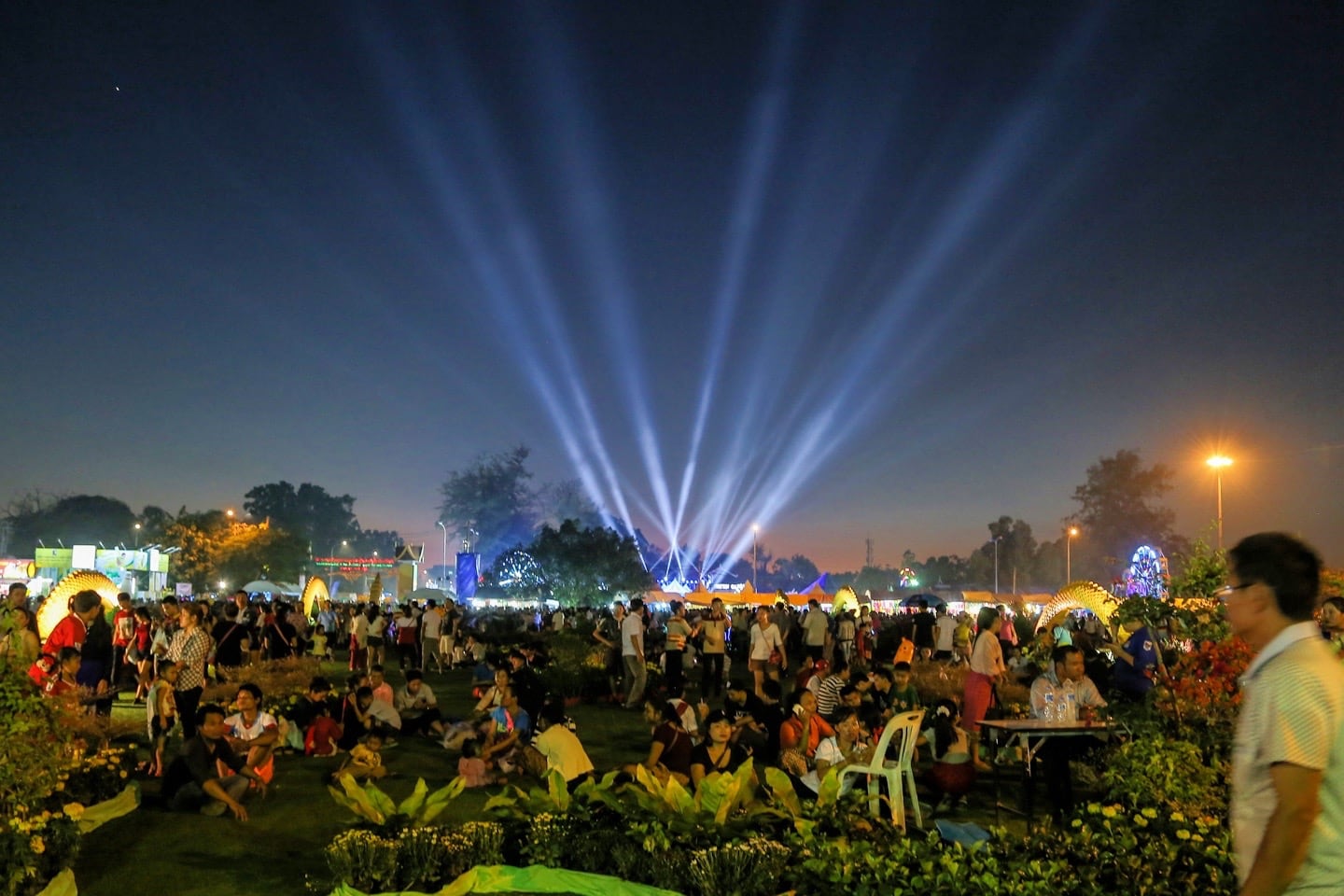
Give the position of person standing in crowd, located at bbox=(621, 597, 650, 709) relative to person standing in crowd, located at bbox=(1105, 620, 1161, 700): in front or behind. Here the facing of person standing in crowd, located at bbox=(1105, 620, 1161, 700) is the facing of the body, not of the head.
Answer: in front

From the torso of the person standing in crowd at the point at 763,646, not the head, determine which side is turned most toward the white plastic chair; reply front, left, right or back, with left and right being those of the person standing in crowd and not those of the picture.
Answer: front

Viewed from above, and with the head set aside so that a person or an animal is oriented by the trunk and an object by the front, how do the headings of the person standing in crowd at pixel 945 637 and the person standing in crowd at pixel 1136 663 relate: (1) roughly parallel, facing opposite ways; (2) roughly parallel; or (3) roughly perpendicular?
roughly perpendicular

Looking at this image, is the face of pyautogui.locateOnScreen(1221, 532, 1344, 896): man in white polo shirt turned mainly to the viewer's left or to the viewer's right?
to the viewer's left

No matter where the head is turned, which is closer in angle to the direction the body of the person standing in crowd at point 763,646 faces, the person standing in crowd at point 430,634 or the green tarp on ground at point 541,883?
the green tarp on ground

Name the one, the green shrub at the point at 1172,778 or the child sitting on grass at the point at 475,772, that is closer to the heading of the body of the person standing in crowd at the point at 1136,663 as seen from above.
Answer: the child sitting on grass

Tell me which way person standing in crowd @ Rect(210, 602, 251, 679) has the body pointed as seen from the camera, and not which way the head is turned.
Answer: away from the camera

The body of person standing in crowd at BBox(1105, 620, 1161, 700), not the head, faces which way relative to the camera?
to the viewer's left

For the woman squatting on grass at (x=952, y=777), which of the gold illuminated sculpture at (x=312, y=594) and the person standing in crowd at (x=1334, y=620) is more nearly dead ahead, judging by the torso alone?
the gold illuminated sculpture

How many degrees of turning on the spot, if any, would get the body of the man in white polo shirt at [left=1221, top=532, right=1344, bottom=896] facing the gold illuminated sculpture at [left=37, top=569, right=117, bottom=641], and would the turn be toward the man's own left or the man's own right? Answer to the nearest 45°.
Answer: approximately 45° to the man's own right

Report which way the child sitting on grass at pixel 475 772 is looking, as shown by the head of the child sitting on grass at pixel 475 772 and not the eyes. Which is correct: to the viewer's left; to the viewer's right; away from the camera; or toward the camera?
away from the camera
